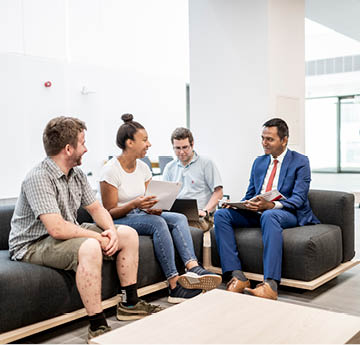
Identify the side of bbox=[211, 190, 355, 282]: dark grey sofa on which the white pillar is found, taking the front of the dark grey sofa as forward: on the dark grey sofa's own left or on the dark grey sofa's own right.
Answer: on the dark grey sofa's own right

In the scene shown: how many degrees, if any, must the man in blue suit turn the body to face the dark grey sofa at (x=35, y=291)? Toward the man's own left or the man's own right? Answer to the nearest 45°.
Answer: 0° — they already face it

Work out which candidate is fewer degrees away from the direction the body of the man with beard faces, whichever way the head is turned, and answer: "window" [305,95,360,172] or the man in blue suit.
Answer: the man in blue suit

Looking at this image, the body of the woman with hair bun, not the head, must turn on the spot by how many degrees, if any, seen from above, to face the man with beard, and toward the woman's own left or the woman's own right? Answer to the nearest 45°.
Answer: approximately 90° to the woman's own right

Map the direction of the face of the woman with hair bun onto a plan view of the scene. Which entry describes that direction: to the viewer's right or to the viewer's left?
to the viewer's right

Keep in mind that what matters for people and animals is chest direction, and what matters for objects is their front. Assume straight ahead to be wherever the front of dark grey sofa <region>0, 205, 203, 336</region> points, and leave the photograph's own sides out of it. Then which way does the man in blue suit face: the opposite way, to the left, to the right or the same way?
to the right

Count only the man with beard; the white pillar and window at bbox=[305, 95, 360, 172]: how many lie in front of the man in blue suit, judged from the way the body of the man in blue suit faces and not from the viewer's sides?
1

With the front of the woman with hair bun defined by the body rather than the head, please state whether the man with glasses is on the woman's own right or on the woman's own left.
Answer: on the woman's own left

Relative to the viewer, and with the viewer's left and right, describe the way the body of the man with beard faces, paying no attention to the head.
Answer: facing the viewer and to the right of the viewer

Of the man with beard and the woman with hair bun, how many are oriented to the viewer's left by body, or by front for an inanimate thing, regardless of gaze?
0

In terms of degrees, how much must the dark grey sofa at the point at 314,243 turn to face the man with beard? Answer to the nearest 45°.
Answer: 0° — it already faces them

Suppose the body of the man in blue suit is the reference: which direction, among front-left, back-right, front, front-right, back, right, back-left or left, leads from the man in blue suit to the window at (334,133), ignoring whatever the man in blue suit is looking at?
back-right
